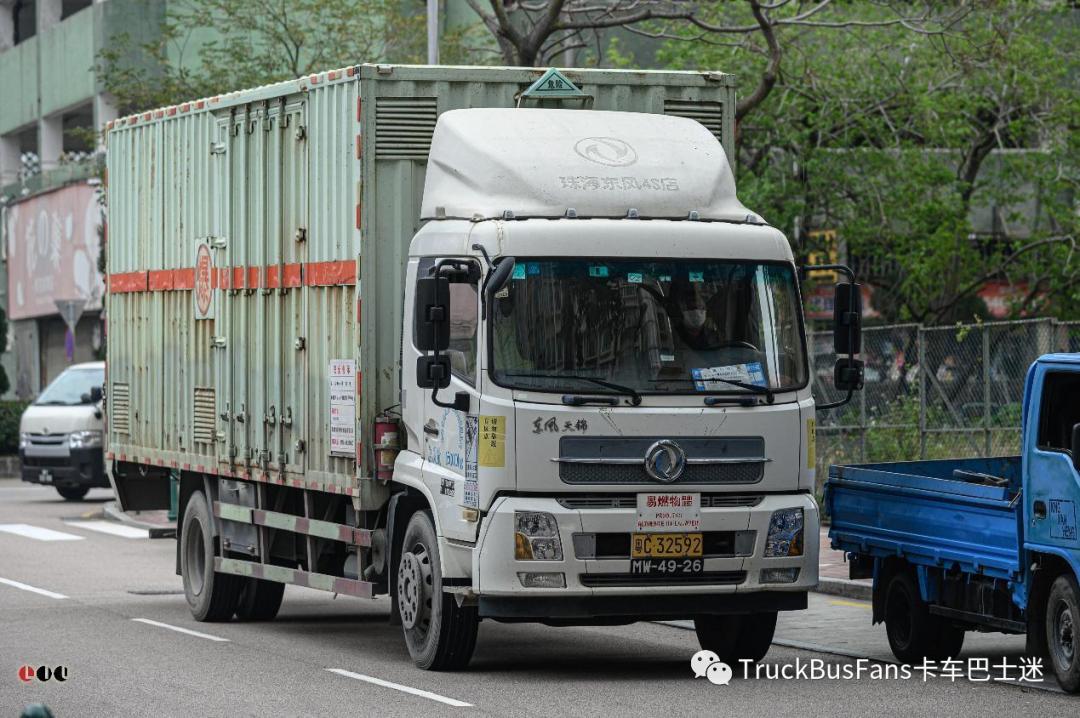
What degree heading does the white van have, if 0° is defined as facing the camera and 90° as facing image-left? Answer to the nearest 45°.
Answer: approximately 45°

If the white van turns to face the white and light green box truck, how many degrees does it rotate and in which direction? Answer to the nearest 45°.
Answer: approximately 45° to its left

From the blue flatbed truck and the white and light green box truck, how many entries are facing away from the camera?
0

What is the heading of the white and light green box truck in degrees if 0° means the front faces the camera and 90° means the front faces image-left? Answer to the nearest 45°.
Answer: approximately 315°

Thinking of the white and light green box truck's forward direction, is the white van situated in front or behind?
behind

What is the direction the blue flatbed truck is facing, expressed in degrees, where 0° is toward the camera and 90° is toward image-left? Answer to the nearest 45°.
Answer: approximately 315°

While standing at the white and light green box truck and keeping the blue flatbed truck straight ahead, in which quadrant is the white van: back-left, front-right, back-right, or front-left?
back-left

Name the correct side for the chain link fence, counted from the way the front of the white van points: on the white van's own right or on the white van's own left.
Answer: on the white van's own left

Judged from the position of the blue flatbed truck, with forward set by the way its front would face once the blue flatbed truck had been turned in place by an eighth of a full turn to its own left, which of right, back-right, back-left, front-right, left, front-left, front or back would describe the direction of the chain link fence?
left
